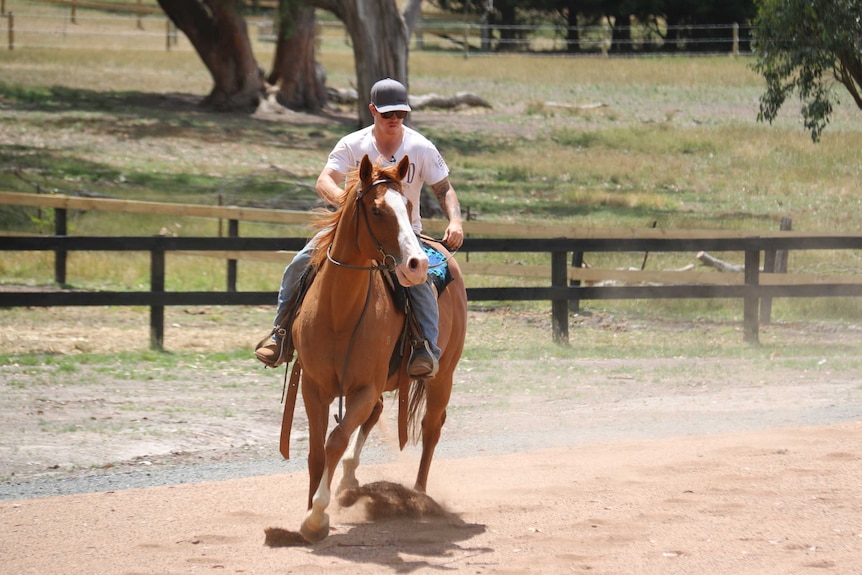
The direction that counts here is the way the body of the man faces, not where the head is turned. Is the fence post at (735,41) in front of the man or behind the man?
behind

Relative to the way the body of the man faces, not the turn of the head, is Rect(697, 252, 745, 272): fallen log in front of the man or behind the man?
behind

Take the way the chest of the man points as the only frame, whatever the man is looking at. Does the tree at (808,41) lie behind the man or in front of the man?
behind

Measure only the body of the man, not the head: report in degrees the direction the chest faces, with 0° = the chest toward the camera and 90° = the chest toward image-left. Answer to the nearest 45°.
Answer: approximately 0°

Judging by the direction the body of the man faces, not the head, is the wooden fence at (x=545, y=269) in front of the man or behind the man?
behind
